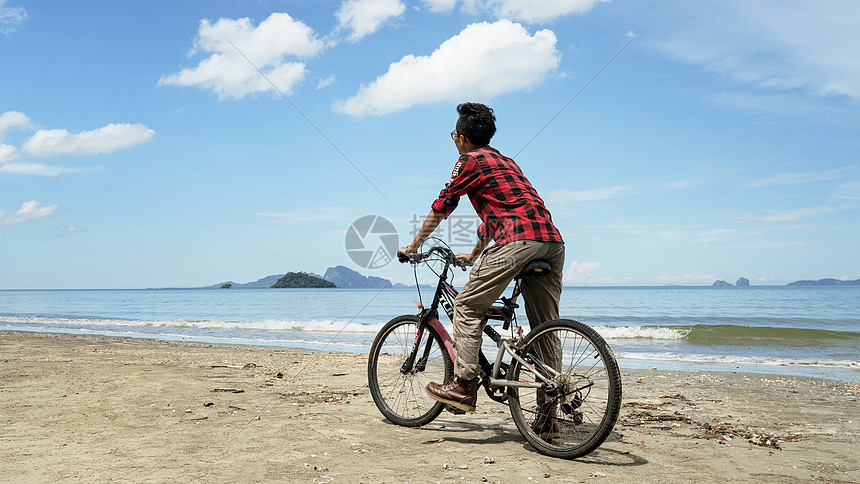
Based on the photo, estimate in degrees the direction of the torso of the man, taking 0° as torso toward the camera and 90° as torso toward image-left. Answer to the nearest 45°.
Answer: approximately 135°

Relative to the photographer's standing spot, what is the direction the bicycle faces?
facing away from the viewer and to the left of the viewer

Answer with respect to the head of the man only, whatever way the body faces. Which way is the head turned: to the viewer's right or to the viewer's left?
to the viewer's left
